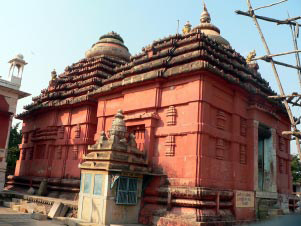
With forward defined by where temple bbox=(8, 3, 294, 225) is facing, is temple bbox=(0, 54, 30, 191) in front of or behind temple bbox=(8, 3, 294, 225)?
behind

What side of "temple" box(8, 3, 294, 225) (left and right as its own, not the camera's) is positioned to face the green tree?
back

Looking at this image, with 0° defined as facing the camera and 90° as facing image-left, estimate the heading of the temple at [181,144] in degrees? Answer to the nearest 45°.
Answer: approximately 315°
